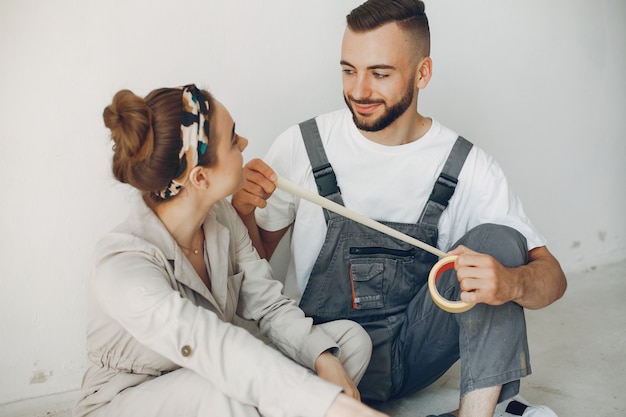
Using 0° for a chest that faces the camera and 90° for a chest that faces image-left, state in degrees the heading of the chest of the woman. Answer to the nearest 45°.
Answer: approximately 315°
